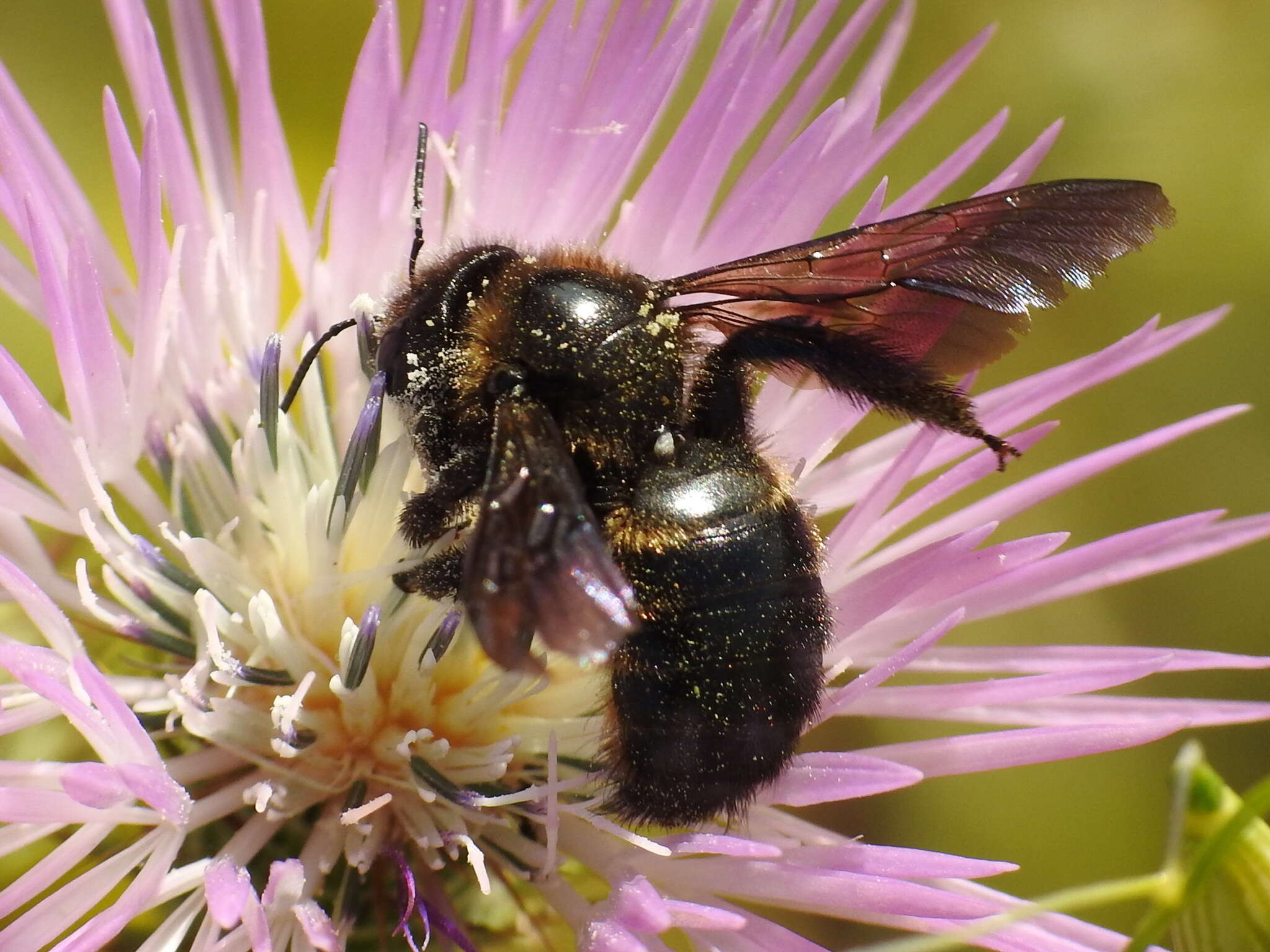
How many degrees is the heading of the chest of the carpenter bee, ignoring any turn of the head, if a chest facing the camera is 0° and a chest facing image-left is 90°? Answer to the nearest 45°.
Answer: approximately 135°
